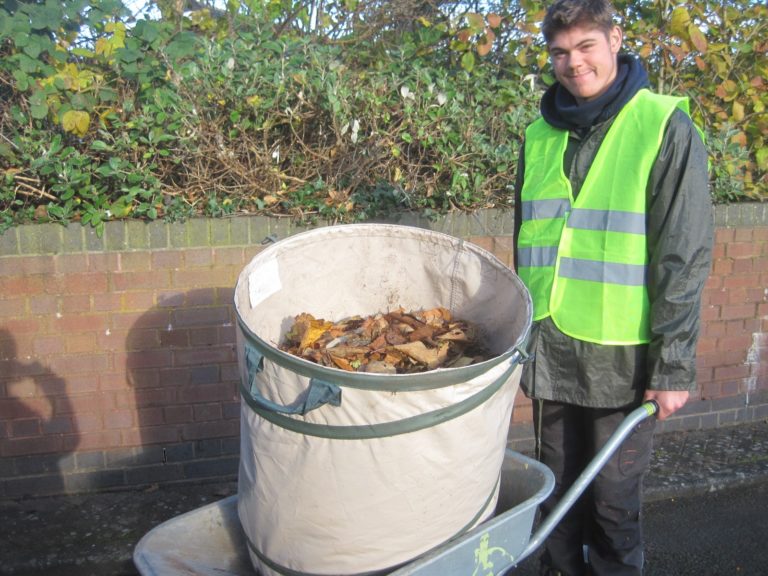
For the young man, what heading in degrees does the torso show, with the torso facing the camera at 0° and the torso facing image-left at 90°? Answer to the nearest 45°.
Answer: approximately 45°

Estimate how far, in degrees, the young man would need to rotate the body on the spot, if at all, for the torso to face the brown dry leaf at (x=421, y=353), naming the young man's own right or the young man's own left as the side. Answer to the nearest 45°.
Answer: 0° — they already face it
